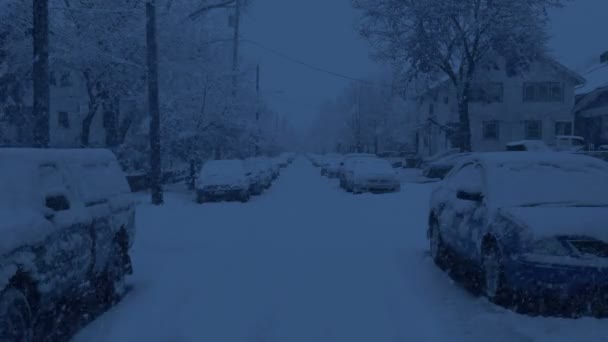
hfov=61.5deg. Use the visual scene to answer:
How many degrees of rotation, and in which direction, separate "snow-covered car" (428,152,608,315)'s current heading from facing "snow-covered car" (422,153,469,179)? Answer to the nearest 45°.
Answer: approximately 135° to its left

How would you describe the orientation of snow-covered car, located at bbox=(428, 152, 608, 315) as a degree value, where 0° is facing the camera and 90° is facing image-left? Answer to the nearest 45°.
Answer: approximately 315°

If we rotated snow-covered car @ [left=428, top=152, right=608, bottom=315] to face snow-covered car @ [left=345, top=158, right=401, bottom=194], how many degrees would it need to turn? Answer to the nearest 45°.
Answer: approximately 135° to its left

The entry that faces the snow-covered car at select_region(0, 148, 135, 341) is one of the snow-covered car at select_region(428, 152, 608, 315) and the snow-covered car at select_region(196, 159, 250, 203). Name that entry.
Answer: the snow-covered car at select_region(196, 159, 250, 203)
